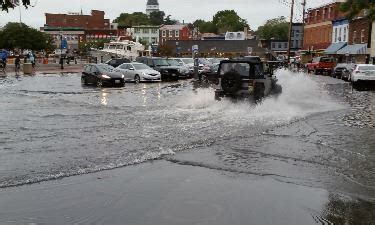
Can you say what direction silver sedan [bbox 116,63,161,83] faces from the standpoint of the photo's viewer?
facing the viewer and to the right of the viewer

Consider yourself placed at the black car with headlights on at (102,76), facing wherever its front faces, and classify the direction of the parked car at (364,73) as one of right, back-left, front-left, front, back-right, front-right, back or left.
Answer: front-left

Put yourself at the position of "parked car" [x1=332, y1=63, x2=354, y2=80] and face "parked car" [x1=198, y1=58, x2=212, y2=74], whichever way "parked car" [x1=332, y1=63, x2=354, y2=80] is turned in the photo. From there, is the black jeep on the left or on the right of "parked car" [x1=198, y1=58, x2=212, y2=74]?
left

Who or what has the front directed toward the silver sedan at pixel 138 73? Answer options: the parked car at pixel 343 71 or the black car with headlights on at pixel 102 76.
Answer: the parked car at pixel 343 71

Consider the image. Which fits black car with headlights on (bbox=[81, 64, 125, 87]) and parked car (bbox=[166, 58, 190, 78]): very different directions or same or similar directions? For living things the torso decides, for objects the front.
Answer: same or similar directions

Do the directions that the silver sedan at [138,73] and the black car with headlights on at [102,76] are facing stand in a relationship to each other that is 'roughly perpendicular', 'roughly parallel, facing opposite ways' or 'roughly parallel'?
roughly parallel

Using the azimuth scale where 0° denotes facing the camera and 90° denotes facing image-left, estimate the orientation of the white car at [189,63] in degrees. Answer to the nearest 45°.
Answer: approximately 315°

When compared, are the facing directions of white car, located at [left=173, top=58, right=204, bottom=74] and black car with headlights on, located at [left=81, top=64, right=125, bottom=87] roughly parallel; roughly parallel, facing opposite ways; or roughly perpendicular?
roughly parallel

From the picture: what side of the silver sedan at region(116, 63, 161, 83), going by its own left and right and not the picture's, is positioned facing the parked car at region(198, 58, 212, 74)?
left

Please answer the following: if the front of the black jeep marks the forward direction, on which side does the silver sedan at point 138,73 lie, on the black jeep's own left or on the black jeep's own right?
on the black jeep's own left

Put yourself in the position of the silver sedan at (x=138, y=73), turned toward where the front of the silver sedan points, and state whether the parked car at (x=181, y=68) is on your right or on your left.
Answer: on your left
